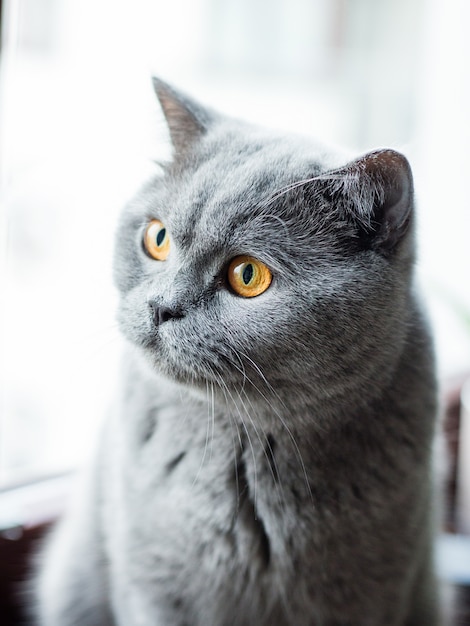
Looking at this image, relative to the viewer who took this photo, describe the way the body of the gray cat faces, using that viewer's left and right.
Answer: facing the viewer and to the left of the viewer
